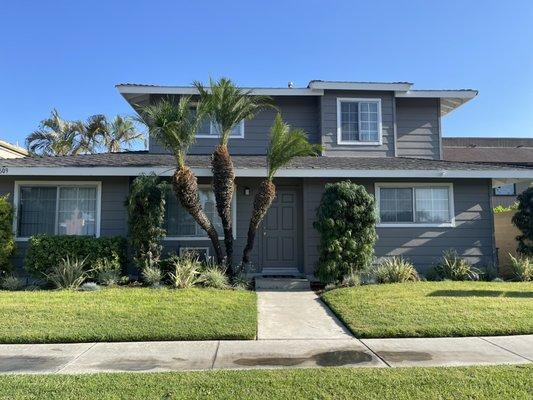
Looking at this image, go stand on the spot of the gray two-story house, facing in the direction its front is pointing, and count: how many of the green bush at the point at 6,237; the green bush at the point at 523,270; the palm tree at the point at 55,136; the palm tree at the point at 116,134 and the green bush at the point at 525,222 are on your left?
2

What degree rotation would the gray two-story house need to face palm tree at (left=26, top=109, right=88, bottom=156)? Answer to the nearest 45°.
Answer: approximately 135° to its right

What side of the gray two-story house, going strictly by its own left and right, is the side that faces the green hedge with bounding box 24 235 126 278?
right

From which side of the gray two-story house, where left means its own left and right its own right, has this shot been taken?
front

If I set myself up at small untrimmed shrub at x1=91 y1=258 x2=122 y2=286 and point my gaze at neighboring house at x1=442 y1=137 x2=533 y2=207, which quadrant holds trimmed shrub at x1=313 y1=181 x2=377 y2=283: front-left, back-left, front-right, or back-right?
front-right

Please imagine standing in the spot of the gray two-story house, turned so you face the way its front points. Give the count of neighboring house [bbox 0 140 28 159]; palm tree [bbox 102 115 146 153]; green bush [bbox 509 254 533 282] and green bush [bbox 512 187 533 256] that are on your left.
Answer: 2

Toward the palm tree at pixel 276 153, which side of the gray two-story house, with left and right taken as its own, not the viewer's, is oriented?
front

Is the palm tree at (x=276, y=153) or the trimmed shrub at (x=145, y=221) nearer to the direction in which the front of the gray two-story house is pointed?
the palm tree

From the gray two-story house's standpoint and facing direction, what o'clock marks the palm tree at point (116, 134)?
The palm tree is roughly at 5 o'clock from the gray two-story house.

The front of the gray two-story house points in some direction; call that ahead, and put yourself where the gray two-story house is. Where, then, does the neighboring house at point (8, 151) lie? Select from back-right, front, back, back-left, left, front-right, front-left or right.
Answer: back-right

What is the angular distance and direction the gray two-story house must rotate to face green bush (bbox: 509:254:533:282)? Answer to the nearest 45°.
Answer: approximately 90° to its left

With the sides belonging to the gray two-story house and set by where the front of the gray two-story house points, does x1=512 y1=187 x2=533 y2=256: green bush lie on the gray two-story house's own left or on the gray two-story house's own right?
on the gray two-story house's own left

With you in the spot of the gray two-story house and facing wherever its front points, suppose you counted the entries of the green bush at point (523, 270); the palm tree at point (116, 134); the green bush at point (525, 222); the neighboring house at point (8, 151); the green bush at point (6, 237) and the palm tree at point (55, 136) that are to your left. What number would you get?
2

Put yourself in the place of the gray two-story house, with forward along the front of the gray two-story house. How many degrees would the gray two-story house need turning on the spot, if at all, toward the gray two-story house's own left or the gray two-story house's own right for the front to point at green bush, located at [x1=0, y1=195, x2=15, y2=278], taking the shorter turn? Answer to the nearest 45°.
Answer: approximately 90° to the gray two-story house's own right

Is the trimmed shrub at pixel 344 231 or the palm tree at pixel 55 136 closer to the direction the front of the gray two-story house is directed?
the trimmed shrub
